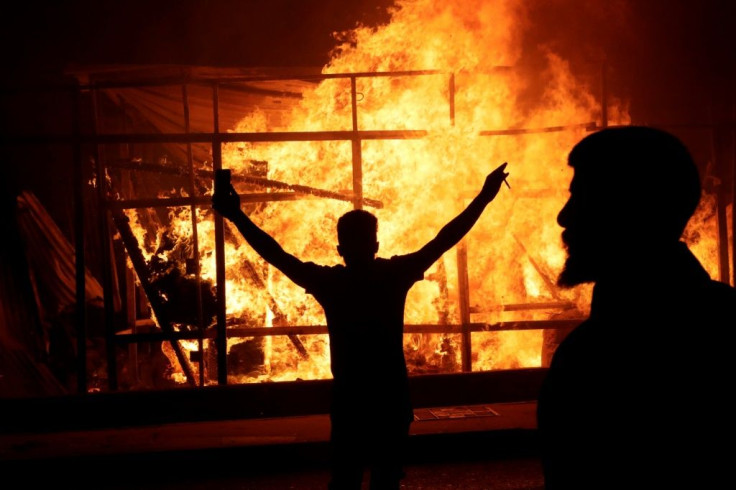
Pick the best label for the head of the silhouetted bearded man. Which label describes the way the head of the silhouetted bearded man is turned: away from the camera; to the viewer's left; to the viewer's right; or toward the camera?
to the viewer's left

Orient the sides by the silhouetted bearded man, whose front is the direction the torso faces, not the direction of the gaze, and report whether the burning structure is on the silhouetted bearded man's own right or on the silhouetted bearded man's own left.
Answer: on the silhouetted bearded man's own right

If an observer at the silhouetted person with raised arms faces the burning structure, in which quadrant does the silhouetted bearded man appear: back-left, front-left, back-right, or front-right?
back-right

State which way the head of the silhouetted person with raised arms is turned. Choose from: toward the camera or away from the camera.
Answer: away from the camera

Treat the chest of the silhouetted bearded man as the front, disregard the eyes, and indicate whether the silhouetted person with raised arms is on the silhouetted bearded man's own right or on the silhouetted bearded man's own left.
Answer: on the silhouetted bearded man's own right

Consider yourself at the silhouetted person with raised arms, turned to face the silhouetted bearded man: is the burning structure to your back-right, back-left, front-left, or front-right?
back-left

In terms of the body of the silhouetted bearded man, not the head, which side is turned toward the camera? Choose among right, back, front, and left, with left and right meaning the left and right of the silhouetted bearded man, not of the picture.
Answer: left
